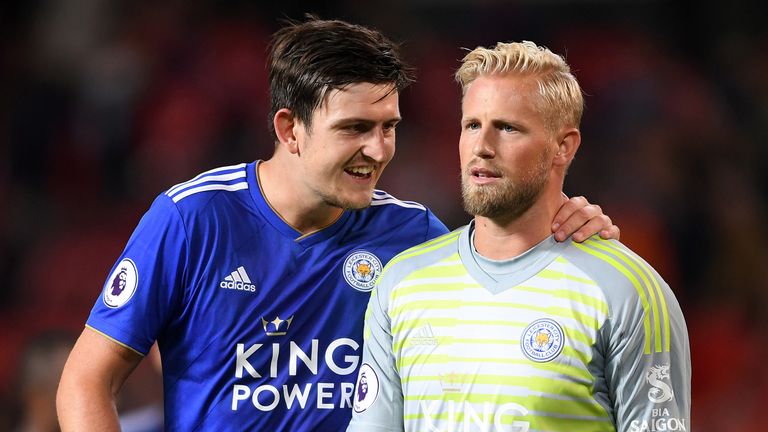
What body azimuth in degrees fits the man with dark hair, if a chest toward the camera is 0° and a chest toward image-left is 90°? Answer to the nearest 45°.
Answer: approximately 315°

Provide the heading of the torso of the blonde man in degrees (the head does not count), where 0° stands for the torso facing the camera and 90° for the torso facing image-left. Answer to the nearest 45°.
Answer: approximately 45°
